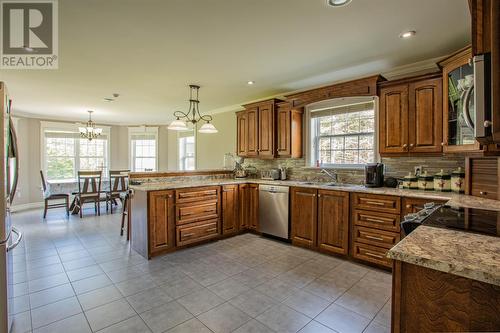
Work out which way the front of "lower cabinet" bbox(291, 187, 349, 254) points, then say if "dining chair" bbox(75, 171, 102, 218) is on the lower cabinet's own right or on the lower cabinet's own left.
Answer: on the lower cabinet's own right

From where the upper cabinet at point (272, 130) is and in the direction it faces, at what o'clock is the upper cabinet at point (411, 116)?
the upper cabinet at point (411, 116) is roughly at 9 o'clock from the upper cabinet at point (272, 130).

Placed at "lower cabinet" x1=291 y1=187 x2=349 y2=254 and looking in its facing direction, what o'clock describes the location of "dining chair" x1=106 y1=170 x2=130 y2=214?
The dining chair is roughly at 2 o'clock from the lower cabinet.

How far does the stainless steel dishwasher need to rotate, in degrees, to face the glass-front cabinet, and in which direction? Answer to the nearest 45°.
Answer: approximately 90° to its left

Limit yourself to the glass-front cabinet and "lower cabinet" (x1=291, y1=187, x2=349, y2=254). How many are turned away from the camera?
0

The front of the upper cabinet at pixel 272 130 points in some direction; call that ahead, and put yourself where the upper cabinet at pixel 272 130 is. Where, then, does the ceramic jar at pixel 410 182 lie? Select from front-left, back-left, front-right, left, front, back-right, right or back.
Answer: left

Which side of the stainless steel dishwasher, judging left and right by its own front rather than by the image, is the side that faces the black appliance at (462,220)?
left

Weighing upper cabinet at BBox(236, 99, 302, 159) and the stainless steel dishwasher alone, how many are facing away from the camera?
0
